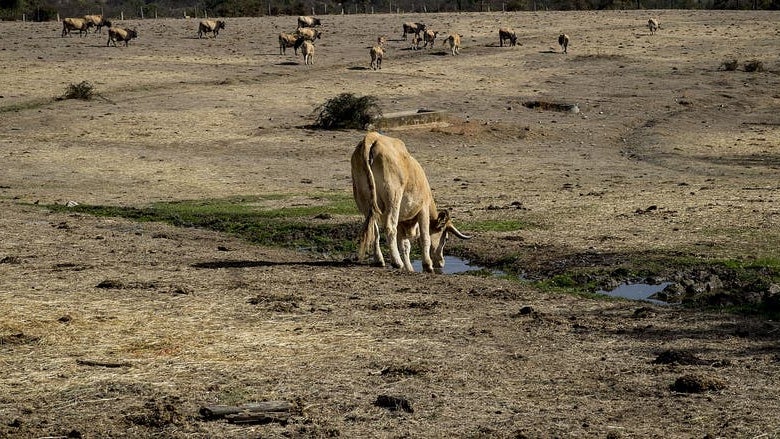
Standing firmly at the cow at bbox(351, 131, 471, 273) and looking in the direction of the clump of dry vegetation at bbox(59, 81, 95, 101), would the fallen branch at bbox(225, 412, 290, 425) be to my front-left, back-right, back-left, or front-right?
back-left

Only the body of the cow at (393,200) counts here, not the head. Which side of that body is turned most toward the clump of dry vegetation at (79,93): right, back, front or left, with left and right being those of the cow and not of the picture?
left

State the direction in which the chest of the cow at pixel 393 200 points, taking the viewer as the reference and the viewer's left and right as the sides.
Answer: facing away from the viewer and to the right of the viewer

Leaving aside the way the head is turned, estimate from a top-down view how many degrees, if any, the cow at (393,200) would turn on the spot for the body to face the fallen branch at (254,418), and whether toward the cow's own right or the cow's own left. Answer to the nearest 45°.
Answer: approximately 135° to the cow's own right

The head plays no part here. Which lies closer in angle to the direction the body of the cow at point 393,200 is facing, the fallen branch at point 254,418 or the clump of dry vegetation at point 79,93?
the clump of dry vegetation

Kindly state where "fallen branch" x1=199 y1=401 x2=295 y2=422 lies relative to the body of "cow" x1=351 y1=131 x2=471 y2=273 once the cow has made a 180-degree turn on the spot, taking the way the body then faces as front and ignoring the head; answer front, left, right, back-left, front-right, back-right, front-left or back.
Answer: front-left

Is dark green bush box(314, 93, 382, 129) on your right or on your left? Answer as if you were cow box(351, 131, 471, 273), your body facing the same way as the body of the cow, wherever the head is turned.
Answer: on your left

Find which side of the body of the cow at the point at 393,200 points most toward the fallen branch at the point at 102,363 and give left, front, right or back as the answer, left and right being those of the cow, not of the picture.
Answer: back

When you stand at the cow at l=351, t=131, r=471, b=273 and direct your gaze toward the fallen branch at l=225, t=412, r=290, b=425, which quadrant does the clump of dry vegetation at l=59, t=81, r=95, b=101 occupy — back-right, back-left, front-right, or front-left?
back-right

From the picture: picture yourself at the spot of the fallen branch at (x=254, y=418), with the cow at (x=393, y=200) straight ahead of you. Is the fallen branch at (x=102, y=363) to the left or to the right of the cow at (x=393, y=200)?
left

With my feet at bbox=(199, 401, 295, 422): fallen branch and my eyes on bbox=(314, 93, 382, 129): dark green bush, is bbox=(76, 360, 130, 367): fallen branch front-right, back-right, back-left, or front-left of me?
front-left

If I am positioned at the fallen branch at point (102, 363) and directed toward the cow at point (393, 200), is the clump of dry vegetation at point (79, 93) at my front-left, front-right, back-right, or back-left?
front-left

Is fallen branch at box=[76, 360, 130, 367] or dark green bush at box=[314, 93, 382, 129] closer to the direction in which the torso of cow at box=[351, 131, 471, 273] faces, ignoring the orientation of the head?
the dark green bush
